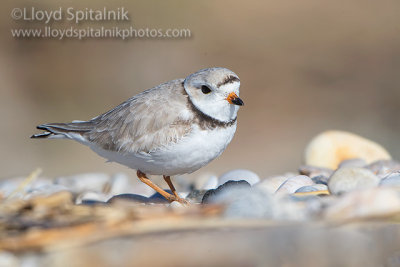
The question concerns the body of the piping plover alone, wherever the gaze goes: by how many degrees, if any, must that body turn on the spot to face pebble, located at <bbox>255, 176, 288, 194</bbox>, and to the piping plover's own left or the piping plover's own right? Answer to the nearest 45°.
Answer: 0° — it already faces it

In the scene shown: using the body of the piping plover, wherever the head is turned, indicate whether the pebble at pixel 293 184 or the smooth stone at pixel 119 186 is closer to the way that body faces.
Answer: the pebble

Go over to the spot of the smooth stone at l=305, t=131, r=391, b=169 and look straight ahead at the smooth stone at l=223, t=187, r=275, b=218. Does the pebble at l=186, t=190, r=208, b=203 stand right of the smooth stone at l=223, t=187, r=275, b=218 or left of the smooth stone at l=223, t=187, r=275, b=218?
right

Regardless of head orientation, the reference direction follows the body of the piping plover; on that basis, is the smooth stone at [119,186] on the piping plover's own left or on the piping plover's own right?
on the piping plover's own left

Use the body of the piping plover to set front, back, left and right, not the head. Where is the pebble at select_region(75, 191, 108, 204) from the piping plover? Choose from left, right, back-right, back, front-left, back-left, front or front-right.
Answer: back-left

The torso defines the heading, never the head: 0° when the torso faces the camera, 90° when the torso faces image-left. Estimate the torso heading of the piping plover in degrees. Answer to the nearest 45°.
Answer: approximately 270°

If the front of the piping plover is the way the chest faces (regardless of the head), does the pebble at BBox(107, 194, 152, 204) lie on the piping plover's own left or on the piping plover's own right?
on the piping plover's own left

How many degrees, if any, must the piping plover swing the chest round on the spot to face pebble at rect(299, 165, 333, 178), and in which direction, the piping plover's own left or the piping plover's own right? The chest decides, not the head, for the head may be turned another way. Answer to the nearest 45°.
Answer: approximately 45° to the piping plover's own left
